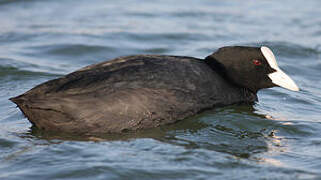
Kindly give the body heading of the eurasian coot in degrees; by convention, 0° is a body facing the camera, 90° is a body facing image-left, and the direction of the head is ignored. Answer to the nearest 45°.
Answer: approximately 270°
